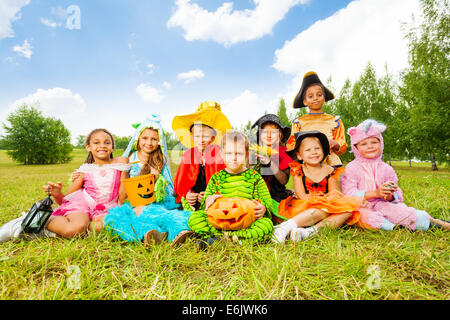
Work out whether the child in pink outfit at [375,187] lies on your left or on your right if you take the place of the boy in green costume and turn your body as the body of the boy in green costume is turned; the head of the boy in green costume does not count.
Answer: on your left

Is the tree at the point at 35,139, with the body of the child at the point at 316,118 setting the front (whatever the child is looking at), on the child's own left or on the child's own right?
on the child's own right

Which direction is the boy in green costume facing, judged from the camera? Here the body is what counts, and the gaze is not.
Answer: toward the camera

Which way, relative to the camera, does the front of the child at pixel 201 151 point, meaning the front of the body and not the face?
toward the camera

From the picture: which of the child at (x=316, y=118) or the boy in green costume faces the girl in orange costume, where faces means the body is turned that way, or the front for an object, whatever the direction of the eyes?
the child

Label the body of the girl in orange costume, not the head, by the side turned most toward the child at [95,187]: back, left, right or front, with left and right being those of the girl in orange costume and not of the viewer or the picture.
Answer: right

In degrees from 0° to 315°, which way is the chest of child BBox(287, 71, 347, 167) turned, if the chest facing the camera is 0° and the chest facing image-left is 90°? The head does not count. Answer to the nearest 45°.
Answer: approximately 0°

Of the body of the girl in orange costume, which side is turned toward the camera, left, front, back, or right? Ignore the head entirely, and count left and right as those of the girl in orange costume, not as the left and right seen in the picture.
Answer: front

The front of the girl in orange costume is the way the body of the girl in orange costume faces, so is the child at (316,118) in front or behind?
behind

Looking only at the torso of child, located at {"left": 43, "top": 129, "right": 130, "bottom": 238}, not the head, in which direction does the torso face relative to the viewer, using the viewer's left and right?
facing the viewer

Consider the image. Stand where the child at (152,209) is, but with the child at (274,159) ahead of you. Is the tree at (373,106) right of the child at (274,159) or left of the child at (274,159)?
left

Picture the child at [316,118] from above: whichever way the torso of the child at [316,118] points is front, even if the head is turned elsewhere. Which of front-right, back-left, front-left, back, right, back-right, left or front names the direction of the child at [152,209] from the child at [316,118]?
front-right

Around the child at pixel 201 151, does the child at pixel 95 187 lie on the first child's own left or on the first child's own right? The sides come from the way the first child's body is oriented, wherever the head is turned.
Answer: on the first child's own right

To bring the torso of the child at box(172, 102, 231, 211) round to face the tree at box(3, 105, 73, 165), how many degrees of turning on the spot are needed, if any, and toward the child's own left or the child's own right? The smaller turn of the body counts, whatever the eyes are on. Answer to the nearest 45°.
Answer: approximately 135° to the child's own right

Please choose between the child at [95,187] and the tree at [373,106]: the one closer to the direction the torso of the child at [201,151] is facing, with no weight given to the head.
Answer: the child
